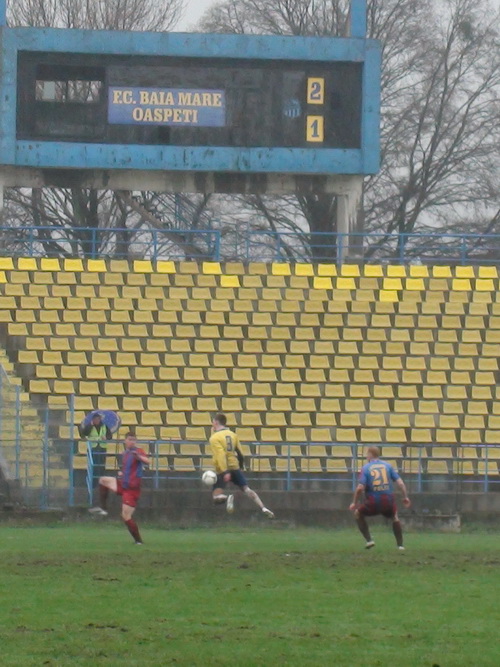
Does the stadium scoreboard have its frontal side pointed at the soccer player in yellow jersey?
yes

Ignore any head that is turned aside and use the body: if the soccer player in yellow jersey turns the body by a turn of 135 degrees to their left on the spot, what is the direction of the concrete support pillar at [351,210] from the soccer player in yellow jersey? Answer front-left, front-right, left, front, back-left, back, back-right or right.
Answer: back

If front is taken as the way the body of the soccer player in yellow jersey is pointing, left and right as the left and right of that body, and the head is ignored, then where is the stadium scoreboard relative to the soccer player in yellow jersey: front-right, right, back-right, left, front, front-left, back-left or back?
front-right

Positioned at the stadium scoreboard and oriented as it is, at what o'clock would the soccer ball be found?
The soccer ball is roughly at 12 o'clock from the stadium scoreboard.

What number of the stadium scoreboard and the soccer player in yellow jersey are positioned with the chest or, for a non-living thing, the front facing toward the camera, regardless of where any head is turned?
1

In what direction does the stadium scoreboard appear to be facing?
toward the camera

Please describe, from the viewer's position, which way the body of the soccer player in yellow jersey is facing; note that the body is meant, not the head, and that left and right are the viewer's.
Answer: facing away from the viewer and to the left of the viewer

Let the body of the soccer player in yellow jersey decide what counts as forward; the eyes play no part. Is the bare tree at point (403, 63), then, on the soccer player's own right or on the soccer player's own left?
on the soccer player's own right

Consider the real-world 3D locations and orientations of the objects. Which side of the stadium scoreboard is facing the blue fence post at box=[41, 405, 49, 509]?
front
